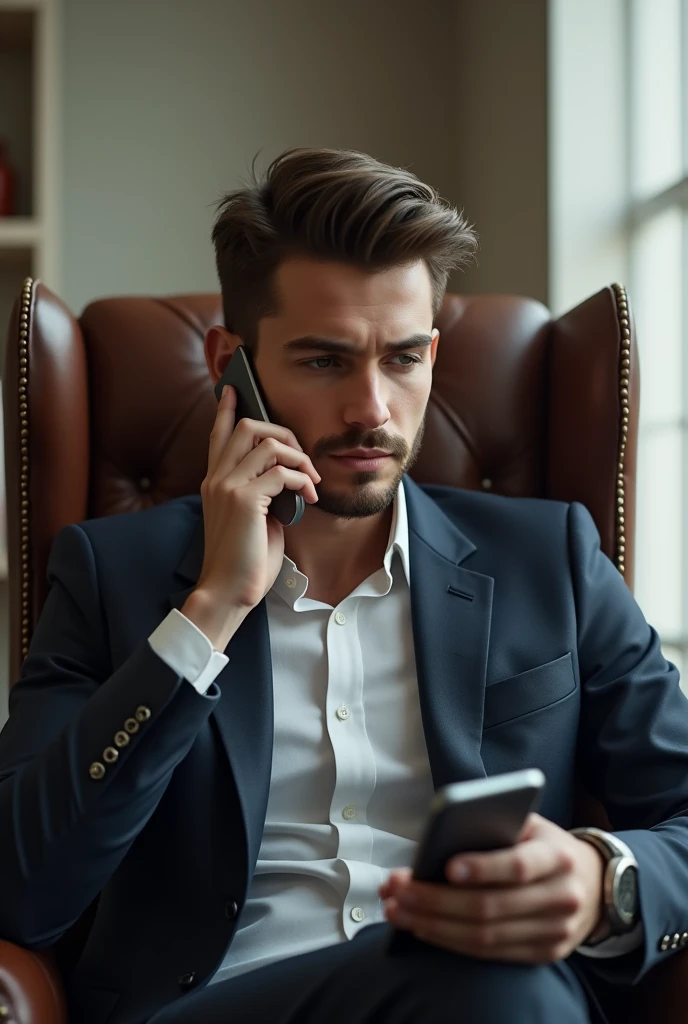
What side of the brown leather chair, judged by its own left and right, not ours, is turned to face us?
front

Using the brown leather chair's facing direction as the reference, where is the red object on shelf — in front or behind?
behind

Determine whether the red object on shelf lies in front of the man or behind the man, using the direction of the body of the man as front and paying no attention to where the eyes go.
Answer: behind
